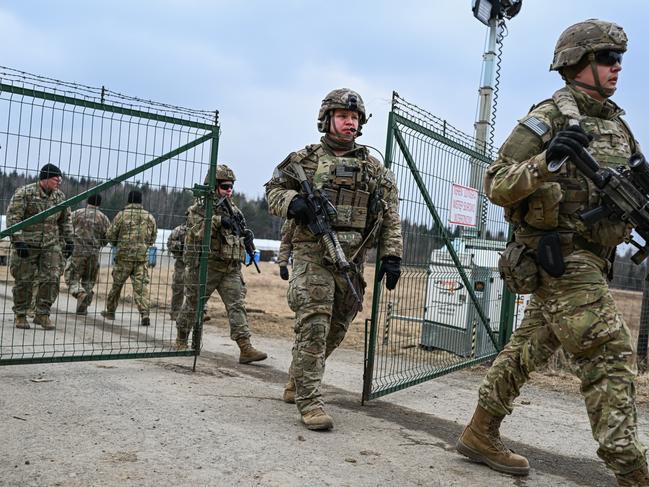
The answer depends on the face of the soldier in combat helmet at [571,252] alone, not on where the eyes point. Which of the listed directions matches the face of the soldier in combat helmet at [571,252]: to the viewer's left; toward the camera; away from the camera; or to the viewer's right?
to the viewer's right

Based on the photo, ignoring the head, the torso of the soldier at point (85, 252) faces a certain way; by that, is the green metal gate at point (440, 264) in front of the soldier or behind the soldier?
behind

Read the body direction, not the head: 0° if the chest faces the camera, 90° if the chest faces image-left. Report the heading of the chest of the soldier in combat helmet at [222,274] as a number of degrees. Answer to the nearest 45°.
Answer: approximately 315°

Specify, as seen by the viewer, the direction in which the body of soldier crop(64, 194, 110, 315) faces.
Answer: away from the camera

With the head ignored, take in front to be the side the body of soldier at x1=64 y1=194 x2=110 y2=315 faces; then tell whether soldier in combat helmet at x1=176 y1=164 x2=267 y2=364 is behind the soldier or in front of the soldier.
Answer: behind

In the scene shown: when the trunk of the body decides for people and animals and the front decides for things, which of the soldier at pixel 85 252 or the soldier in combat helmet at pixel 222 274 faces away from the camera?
the soldier
